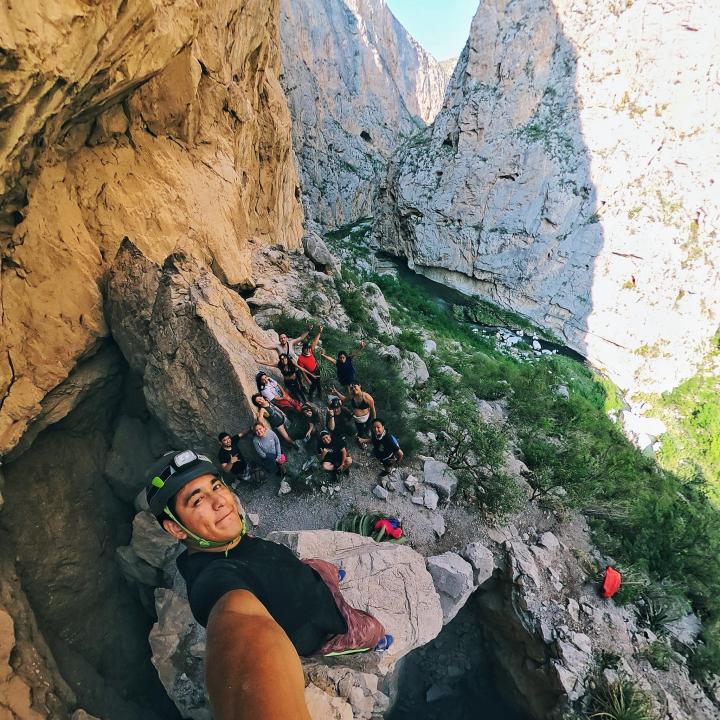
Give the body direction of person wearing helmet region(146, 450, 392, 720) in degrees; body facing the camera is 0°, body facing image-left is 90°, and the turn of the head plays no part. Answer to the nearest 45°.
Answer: approximately 315°

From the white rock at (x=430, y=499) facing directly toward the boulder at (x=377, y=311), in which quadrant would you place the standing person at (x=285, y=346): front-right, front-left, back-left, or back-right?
front-left

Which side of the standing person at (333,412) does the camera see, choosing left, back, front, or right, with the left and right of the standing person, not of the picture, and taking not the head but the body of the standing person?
front

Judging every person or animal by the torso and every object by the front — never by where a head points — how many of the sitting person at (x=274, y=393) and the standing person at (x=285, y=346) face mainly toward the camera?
2

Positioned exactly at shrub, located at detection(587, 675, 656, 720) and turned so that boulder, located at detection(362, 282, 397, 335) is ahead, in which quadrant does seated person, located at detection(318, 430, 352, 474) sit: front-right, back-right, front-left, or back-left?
front-left

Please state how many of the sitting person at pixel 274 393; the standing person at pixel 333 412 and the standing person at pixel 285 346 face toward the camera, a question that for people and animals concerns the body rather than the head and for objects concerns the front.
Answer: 3

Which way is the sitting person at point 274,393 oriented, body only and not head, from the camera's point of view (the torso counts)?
toward the camera

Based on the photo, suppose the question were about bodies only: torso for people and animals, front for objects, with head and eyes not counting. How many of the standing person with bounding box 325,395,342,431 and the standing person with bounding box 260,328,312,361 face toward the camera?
2

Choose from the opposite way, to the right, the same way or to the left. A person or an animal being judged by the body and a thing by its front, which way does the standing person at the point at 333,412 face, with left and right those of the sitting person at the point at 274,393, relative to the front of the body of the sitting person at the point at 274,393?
the same way

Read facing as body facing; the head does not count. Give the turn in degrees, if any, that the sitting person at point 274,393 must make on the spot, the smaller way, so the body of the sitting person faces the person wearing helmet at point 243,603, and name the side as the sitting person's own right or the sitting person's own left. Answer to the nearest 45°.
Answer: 0° — they already face them

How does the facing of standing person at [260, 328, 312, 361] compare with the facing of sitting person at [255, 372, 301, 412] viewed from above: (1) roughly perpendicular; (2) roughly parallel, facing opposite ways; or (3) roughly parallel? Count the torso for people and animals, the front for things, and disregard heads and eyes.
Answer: roughly parallel

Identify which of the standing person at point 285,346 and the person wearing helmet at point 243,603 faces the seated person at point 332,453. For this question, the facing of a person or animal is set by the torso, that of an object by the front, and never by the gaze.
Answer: the standing person
